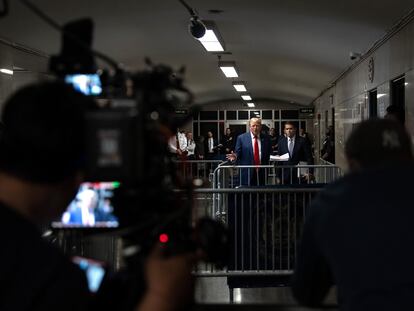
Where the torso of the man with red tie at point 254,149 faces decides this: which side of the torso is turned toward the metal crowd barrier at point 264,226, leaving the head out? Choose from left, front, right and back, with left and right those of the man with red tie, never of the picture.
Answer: front

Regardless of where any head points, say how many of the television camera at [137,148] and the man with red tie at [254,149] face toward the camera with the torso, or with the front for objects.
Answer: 1

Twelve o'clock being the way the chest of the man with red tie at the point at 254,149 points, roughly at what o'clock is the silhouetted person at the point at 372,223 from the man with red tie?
The silhouetted person is roughly at 12 o'clock from the man with red tie.

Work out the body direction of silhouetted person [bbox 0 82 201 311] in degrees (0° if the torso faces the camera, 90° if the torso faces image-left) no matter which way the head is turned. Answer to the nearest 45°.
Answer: approximately 225°

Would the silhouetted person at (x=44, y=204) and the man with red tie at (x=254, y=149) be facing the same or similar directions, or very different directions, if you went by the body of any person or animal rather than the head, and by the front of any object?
very different directions

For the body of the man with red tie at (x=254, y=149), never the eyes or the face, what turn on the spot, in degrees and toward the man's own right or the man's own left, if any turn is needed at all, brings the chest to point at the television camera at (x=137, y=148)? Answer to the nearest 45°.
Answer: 0° — they already face it

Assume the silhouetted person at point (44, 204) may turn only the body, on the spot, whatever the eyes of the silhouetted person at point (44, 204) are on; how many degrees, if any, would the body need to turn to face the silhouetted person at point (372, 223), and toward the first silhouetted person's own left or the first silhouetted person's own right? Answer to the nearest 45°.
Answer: approximately 45° to the first silhouetted person's own right

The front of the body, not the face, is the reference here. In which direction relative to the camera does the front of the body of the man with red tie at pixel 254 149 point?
toward the camera

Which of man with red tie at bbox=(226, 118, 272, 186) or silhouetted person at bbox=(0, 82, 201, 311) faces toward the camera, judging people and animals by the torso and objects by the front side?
the man with red tie

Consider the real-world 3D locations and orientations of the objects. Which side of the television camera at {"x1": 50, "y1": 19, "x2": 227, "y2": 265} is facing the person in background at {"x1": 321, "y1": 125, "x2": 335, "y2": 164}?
front
